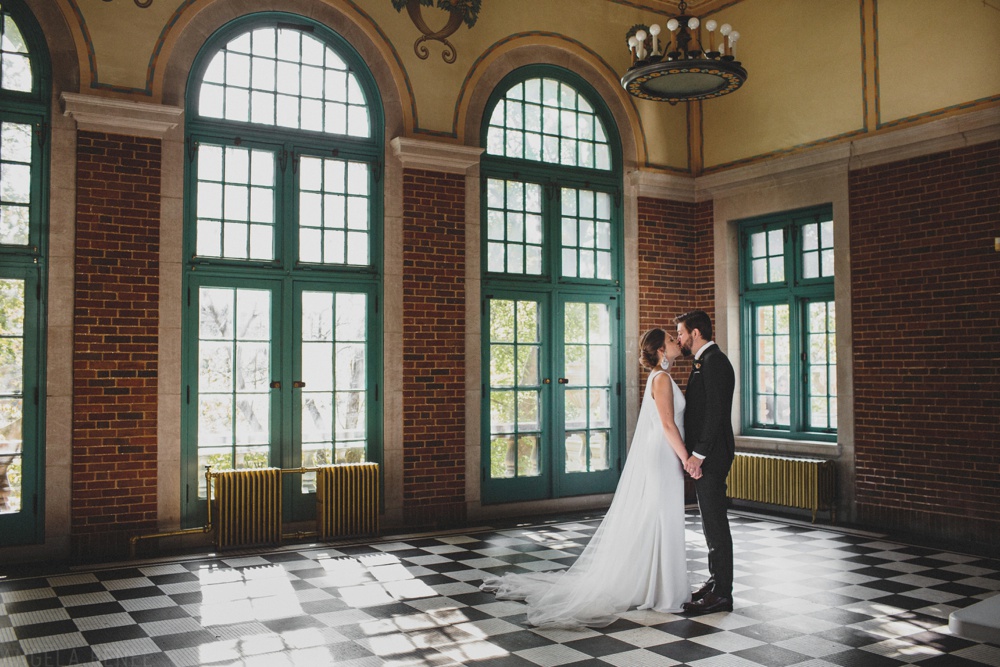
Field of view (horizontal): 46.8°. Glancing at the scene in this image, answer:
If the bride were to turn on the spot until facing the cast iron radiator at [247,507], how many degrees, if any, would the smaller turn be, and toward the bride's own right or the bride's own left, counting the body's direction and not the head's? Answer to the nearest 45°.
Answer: approximately 135° to the bride's own left

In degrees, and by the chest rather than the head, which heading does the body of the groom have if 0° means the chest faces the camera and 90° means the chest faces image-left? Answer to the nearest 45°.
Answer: approximately 90°

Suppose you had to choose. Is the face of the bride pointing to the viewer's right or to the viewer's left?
to the viewer's right

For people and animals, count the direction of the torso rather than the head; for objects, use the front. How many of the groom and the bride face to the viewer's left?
1

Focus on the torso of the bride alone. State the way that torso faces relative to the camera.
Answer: to the viewer's right

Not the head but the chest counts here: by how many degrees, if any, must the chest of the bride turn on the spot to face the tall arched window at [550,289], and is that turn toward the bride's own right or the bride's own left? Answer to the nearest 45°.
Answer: approximately 90° to the bride's own left

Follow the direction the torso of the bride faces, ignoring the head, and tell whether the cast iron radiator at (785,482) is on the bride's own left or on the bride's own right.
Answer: on the bride's own left

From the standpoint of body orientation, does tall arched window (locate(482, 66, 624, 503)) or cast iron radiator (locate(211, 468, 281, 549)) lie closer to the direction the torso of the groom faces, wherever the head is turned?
the cast iron radiator

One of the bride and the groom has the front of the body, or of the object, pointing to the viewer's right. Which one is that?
the bride

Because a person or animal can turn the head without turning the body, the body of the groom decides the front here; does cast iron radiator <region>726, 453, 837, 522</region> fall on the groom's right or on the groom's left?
on the groom's right

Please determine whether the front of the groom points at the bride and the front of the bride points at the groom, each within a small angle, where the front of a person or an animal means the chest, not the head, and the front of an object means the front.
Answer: yes

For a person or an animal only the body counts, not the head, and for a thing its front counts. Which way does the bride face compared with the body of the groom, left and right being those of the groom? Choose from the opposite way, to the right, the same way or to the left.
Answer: the opposite way

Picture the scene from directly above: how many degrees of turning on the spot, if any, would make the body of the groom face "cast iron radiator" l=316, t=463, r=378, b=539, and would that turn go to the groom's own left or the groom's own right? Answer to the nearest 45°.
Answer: approximately 45° to the groom's own right

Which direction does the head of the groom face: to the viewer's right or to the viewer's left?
to the viewer's left
